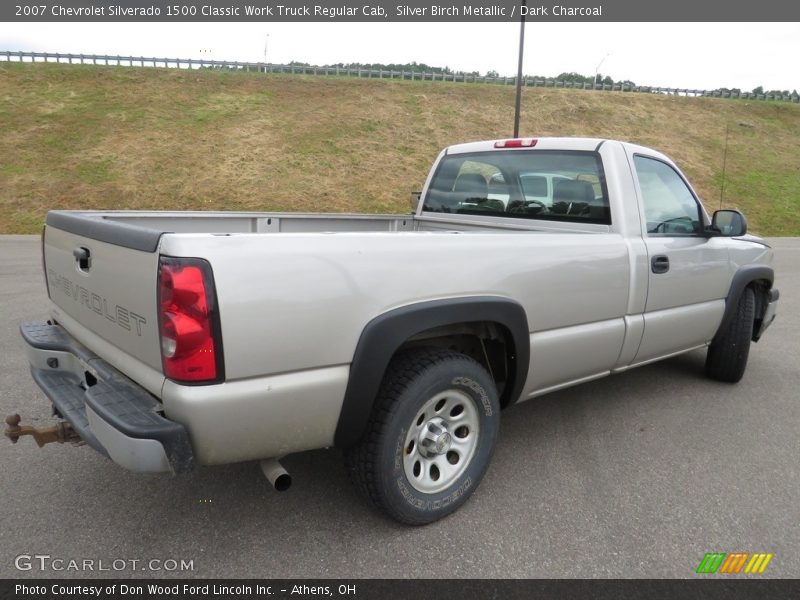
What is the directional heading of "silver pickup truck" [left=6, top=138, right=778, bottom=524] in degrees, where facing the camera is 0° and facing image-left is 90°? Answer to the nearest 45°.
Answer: approximately 225°

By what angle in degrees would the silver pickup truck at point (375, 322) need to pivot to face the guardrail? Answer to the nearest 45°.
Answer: approximately 45° to its left
